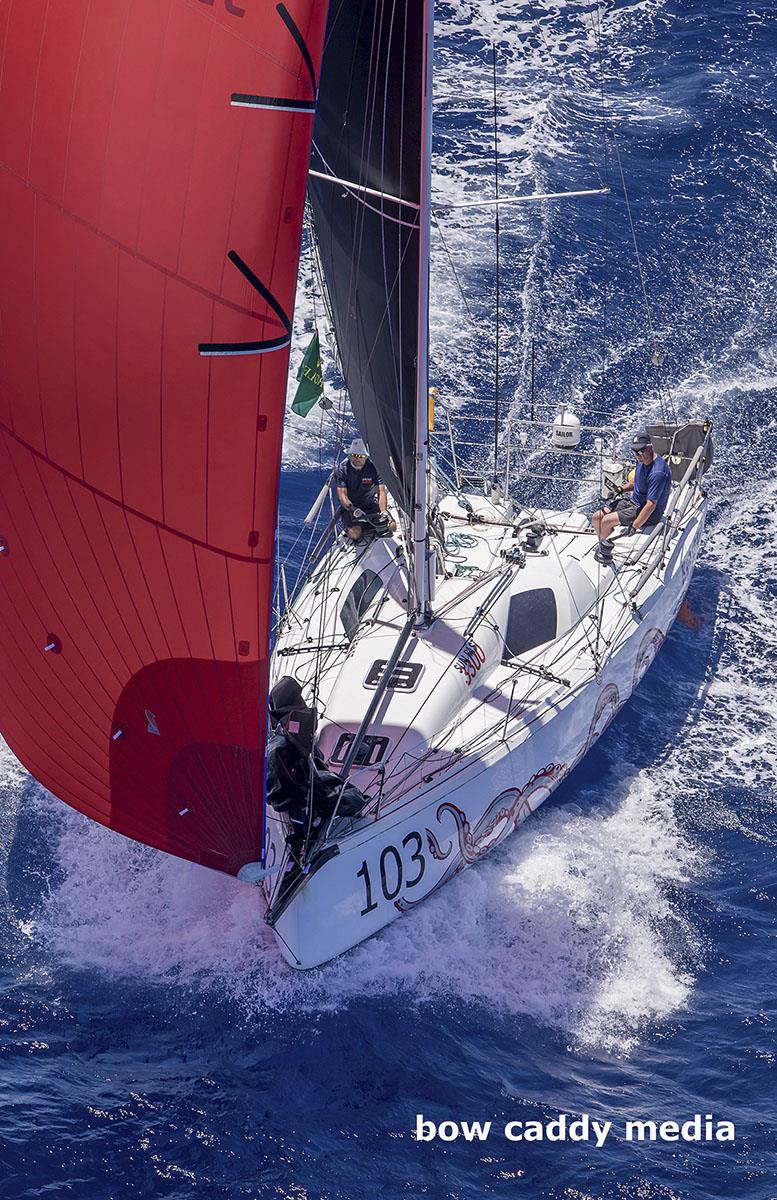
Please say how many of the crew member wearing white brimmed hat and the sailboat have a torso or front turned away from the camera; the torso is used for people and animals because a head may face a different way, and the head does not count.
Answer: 0

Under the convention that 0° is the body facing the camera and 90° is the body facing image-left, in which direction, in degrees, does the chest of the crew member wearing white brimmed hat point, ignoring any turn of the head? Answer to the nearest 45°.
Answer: approximately 0°

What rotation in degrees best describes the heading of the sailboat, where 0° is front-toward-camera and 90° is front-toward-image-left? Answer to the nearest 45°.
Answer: approximately 45°
